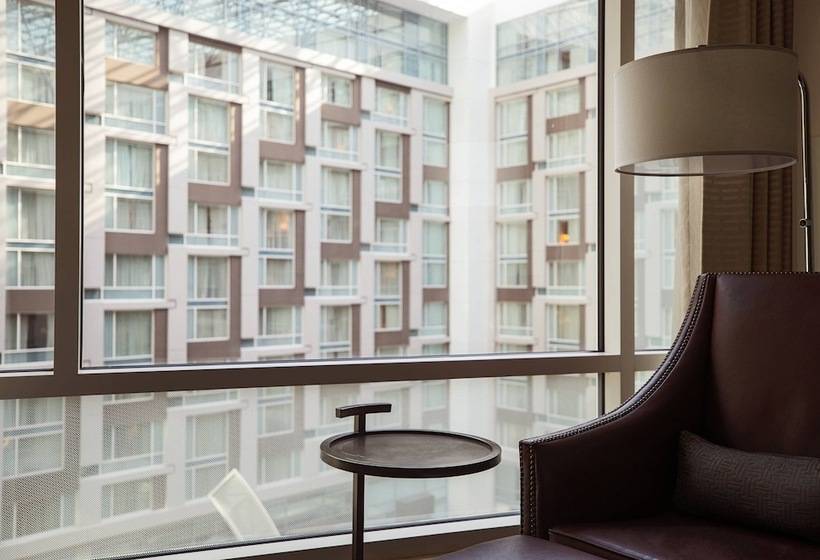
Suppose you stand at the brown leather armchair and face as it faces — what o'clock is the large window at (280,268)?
The large window is roughly at 2 o'clock from the brown leather armchair.

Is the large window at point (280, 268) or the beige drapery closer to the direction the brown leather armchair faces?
the large window

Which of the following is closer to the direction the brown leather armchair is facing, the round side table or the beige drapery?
the round side table

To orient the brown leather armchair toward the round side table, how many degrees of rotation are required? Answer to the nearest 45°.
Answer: approximately 45° to its right

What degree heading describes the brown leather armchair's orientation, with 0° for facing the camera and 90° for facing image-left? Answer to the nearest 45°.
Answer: approximately 45°

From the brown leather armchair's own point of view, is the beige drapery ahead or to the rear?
to the rear
